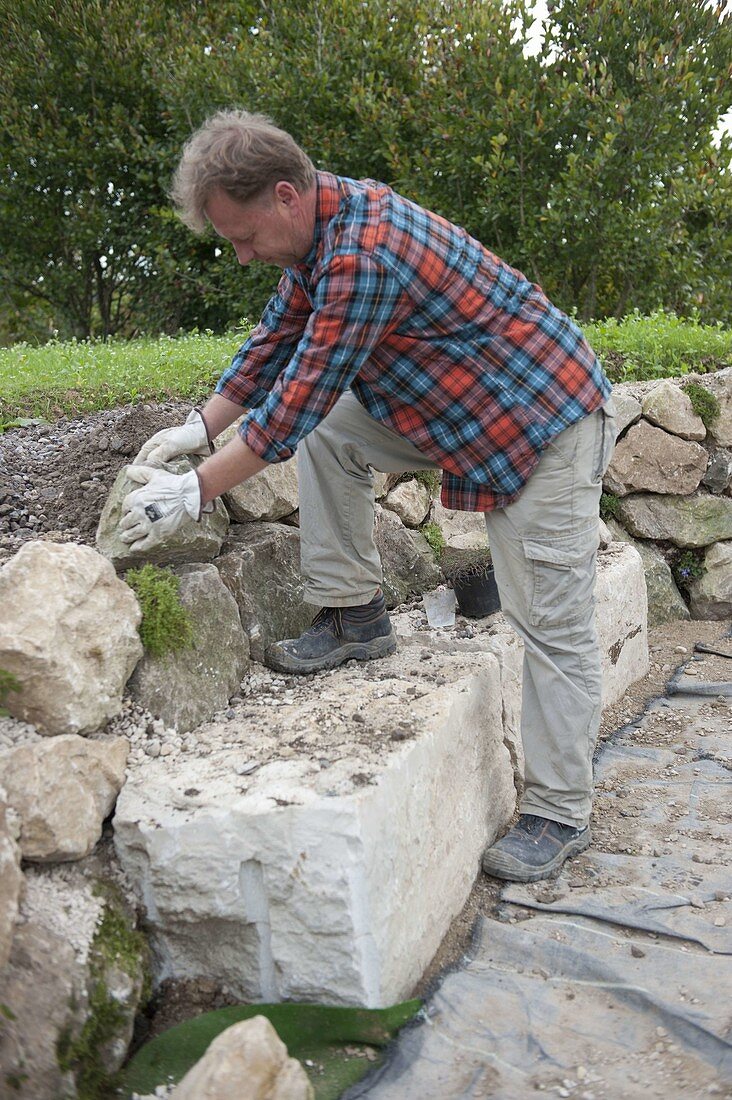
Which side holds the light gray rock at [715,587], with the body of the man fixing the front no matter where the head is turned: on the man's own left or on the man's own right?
on the man's own right

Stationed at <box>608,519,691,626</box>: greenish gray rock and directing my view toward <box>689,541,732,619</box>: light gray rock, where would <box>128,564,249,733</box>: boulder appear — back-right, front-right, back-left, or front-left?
back-right

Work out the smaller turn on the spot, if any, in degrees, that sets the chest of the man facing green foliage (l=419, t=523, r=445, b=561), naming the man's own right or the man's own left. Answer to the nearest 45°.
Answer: approximately 90° to the man's own right

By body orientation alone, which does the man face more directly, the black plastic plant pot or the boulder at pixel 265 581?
the boulder

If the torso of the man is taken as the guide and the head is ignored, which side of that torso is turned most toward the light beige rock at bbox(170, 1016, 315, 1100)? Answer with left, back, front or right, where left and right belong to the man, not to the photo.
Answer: left

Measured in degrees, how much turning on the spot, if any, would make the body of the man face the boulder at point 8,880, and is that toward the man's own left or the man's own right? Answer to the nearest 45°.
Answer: approximately 45° to the man's own left

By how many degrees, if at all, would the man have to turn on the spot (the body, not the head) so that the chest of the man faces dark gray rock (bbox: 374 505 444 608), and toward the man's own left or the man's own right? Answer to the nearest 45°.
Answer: approximately 90° to the man's own right

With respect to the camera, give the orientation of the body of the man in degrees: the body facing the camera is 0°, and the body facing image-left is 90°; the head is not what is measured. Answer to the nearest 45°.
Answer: approximately 90°
